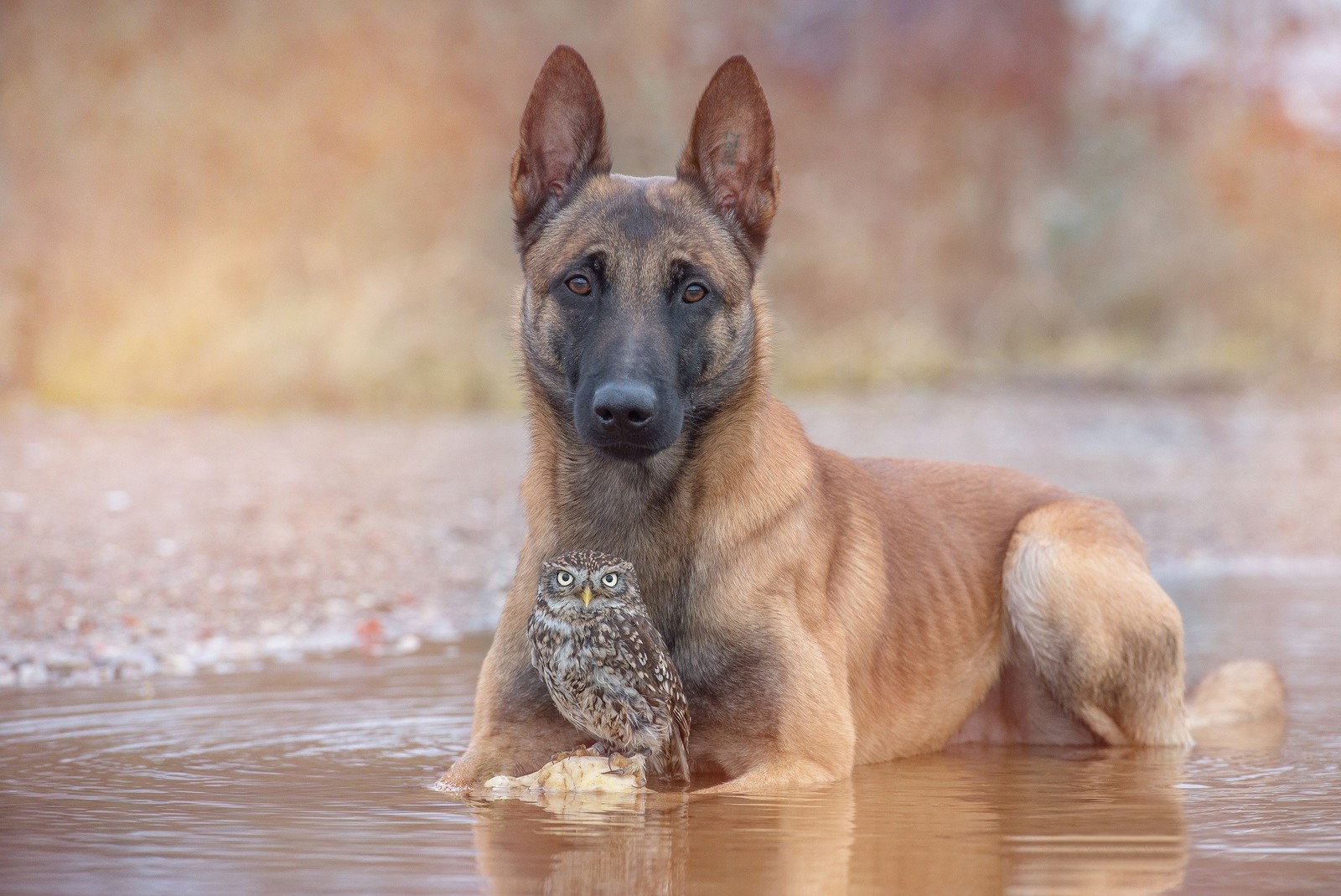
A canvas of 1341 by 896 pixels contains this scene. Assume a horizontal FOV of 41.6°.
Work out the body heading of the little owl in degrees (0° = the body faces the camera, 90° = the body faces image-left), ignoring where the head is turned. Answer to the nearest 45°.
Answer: approximately 45°

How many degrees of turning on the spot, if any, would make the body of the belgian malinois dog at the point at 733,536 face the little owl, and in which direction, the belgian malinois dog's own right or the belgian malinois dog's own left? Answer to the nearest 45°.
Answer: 0° — it already faces it

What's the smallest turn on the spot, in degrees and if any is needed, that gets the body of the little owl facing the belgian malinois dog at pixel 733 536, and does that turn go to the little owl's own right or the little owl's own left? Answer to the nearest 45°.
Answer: approximately 180°

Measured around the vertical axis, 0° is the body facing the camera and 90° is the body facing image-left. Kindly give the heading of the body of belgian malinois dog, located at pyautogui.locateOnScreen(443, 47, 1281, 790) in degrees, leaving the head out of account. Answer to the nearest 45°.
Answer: approximately 45°
